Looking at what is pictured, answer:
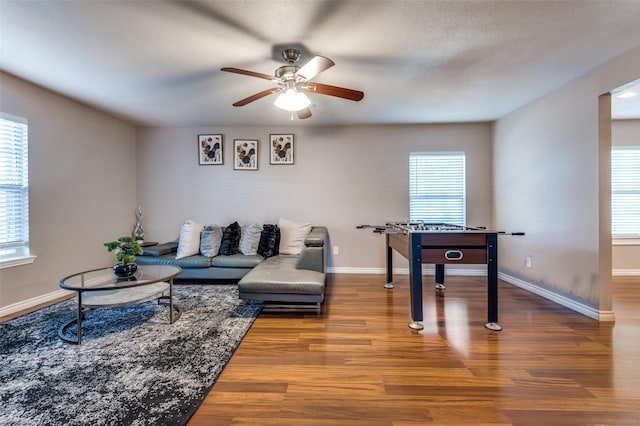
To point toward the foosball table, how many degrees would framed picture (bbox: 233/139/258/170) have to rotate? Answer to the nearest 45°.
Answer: approximately 45° to its left

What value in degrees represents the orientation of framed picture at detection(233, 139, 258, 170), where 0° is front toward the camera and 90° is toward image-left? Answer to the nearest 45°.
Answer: approximately 0°

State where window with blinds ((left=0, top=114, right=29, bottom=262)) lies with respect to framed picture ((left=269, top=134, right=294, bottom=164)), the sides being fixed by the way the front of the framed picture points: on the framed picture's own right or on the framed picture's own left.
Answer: on the framed picture's own right

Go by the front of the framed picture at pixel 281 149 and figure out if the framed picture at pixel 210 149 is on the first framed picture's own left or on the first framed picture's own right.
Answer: on the first framed picture's own right
